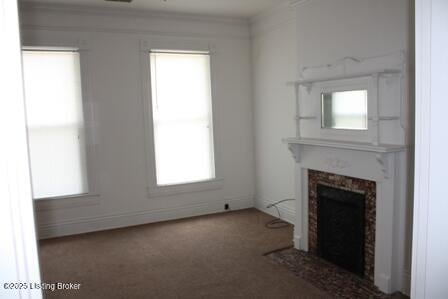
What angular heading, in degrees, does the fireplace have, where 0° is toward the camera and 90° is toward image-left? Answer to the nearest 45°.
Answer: approximately 45°

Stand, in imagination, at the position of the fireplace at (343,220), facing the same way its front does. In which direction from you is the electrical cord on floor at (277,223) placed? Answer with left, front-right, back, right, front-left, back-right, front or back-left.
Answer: right

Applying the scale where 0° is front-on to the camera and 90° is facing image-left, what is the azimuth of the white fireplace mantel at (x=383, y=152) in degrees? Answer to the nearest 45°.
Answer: approximately 45°

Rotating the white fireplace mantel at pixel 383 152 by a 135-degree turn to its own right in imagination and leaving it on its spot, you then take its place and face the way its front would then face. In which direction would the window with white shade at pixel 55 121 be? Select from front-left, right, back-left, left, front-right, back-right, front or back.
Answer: left

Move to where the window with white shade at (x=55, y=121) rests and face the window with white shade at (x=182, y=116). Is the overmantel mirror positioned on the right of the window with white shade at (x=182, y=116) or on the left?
right

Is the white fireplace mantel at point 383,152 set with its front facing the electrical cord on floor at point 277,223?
no

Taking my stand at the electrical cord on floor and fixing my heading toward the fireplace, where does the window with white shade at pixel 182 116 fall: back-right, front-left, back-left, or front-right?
back-right

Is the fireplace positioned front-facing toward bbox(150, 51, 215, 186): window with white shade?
no

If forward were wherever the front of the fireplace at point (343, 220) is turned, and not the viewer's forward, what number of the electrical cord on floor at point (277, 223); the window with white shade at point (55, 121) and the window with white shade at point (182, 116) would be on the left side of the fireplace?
0
